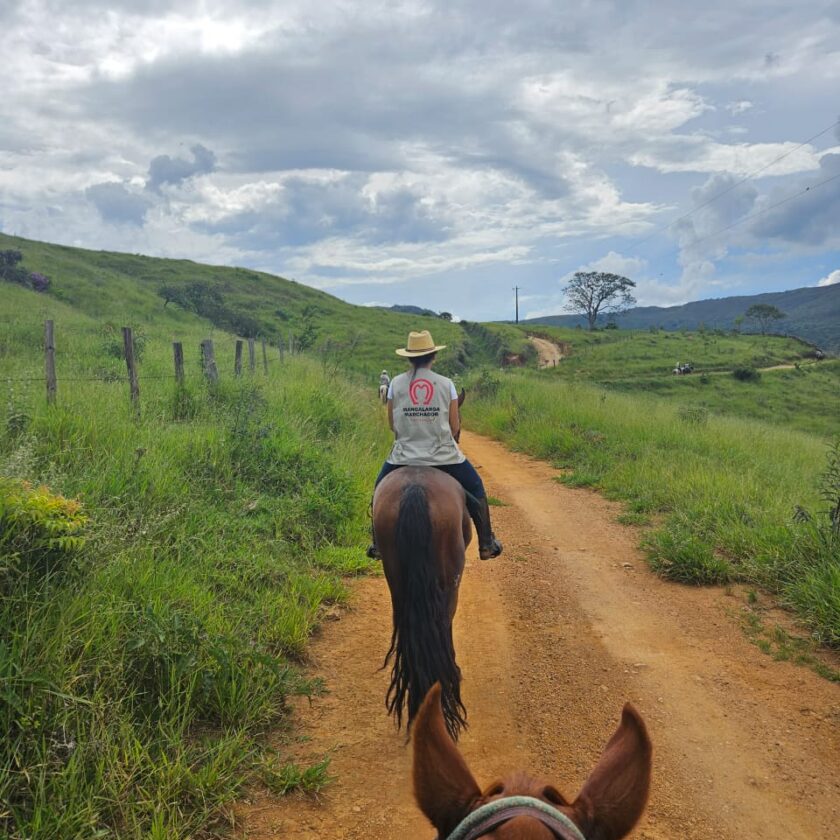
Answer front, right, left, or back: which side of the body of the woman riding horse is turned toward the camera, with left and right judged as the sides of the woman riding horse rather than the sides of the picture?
back

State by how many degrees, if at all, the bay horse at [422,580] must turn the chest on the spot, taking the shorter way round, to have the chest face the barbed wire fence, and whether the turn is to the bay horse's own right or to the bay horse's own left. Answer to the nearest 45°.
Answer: approximately 45° to the bay horse's own left

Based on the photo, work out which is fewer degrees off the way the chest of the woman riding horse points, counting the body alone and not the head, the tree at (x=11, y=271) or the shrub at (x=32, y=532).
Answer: the tree

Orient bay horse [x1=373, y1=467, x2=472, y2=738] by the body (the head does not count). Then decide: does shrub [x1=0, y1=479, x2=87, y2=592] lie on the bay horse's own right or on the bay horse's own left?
on the bay horse's own left

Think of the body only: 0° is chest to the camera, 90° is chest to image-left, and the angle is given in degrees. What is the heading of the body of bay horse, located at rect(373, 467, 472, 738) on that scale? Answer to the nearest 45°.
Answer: approximately 180°

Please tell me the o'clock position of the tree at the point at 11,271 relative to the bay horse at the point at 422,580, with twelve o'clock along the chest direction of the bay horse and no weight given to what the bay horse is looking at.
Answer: The tree is roughly at 11 o'clock from the bay horse.
